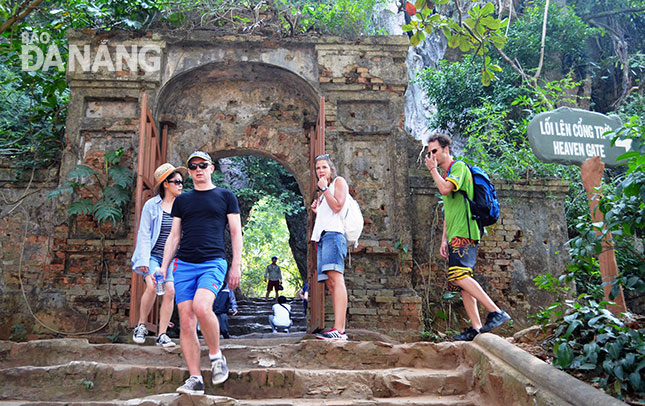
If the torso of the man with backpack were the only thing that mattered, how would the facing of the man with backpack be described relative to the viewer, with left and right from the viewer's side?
facing to the left of the viewer

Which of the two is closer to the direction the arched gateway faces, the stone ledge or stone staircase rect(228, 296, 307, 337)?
the stone ledge

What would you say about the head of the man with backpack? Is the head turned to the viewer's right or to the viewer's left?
to the viewer's left

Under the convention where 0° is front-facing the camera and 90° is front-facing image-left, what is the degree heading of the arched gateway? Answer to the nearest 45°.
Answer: approximately 0°

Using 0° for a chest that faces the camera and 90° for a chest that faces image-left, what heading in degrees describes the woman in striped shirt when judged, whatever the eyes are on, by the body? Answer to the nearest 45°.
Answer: approximately 315°

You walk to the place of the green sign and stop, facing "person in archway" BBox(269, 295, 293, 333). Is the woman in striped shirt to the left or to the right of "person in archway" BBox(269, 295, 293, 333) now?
left

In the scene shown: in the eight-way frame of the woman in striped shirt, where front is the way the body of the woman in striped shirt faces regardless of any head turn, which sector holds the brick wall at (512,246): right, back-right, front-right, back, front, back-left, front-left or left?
front-left
